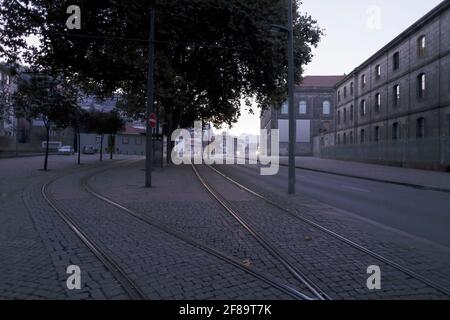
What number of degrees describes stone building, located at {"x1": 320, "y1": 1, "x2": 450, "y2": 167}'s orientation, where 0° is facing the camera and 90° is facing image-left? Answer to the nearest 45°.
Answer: approximately 45°

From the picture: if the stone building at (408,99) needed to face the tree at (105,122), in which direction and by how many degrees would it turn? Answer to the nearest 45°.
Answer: approximately 45° to its right

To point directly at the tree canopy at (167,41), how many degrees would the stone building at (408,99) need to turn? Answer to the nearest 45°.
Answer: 0° — it already faces it
